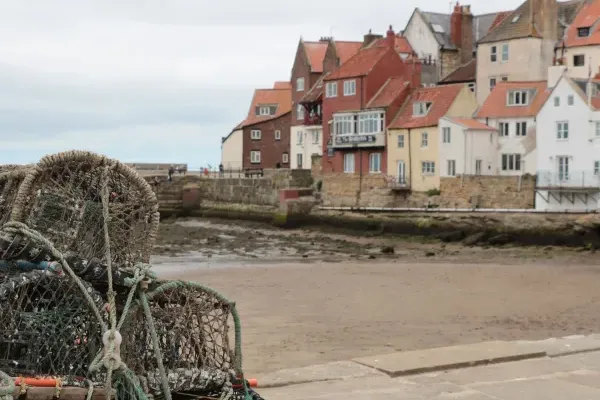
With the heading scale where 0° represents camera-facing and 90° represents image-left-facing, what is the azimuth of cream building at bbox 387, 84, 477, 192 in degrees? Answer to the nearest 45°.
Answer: approximately 45°

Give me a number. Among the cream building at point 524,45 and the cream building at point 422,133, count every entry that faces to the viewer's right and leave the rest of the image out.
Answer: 0

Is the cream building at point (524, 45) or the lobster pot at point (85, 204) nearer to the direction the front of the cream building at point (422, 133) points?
the lobster pot

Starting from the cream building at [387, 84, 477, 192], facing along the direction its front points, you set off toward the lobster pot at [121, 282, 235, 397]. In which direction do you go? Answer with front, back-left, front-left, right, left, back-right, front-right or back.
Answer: front-left

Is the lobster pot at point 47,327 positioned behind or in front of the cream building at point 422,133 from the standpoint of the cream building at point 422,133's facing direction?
in front

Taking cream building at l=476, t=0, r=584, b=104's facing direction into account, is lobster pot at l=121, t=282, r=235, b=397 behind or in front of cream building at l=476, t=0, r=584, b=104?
in front

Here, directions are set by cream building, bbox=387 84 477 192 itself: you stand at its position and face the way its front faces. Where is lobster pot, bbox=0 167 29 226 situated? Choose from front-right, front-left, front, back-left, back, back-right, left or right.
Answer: front-left
